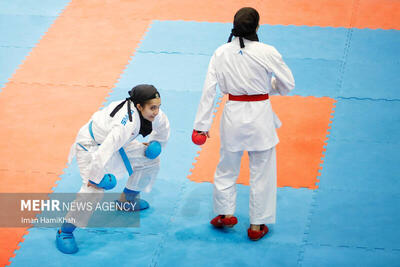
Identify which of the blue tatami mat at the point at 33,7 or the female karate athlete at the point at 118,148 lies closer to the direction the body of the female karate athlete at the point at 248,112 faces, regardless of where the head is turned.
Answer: the blue tatami mat

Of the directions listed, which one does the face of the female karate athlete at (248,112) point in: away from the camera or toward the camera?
away from the camera

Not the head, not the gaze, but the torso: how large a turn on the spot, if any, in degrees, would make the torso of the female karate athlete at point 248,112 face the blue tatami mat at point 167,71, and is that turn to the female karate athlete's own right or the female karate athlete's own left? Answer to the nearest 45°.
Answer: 0° — they already face it

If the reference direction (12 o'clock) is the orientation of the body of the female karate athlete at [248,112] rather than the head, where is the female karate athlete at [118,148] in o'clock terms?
the female karate athlete at [118,148] is roughly at 9 o'clock from the female karate athlete at [248,112].

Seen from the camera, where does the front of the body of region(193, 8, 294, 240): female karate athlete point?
away from the camera

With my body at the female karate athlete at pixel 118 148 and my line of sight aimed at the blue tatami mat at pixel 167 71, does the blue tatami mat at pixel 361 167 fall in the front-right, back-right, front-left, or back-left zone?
front-right

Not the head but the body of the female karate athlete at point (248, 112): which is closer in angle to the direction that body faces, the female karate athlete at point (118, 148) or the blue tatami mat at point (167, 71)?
the blue tatami mat

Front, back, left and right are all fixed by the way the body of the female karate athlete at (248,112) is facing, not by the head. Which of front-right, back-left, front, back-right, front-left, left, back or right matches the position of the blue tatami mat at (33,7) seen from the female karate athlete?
front-left

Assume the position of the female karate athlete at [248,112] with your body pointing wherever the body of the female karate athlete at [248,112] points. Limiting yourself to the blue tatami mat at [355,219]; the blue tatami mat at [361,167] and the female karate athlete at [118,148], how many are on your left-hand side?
1

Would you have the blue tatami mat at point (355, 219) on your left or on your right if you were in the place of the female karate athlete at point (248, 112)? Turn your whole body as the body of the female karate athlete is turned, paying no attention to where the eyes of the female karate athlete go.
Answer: on your right

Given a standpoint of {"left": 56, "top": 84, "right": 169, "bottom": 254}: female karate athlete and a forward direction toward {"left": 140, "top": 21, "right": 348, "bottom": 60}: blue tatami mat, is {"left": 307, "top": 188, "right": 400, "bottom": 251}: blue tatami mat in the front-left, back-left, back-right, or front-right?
front-right

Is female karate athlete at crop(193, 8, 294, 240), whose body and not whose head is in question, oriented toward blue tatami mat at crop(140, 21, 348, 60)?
yes

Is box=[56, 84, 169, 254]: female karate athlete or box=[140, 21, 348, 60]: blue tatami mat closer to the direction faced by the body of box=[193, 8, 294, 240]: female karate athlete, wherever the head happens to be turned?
the blue tatami mat
